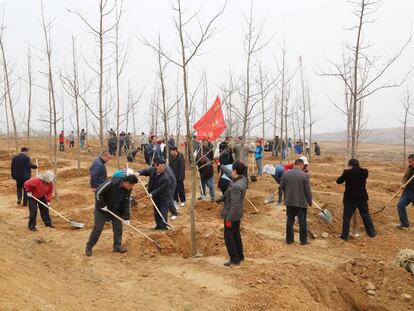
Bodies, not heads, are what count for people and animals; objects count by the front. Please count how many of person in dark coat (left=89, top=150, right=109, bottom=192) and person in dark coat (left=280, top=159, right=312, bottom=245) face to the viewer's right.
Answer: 1

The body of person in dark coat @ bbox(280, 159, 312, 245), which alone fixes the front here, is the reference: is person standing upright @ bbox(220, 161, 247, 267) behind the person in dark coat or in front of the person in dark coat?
behind

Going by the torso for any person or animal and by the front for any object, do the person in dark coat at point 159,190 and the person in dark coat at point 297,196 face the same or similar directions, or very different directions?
very different directions

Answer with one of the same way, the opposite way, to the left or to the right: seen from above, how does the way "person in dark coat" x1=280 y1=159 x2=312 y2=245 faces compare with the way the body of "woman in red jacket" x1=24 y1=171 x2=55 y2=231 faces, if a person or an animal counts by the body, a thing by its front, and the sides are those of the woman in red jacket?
to the left

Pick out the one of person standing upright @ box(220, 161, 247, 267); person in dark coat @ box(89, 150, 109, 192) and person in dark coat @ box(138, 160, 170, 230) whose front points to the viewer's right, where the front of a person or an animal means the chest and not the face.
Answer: person in dark coat @ box(89, 150, 109, 192)

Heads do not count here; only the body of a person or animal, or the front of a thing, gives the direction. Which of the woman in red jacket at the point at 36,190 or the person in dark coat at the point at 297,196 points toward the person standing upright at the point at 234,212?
the woman in red jacket

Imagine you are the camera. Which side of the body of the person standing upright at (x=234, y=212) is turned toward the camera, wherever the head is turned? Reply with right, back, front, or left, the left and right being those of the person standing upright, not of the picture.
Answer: left

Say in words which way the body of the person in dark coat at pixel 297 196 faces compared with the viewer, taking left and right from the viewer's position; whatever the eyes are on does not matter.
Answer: facing away from the viewer

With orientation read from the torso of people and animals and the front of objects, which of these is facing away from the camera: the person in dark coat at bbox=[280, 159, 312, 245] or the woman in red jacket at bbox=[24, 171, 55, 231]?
the person in dark coat

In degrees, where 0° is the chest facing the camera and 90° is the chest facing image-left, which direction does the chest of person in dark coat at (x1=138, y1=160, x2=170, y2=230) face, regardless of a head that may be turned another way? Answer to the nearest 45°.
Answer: approximately 45°

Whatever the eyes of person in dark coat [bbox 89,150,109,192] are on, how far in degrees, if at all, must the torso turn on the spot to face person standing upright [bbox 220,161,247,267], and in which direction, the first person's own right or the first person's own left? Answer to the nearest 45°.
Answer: approximately 45° to the first person's own right

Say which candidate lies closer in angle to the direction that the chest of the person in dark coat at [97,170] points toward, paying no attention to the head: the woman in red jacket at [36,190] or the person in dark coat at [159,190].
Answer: the person in dark coat
